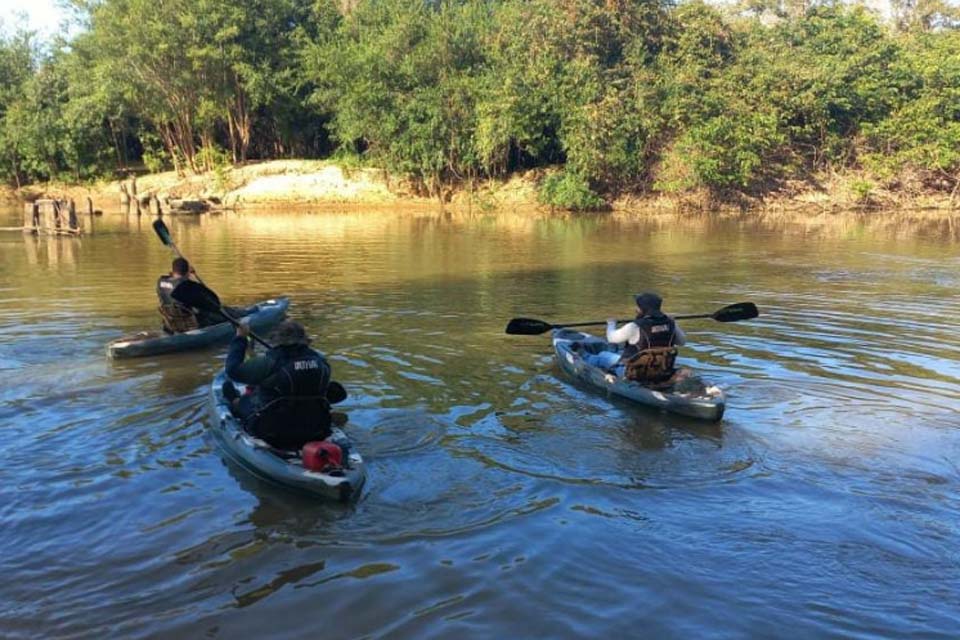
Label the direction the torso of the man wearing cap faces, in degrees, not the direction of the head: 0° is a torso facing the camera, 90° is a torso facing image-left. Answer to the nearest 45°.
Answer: approximately 135°

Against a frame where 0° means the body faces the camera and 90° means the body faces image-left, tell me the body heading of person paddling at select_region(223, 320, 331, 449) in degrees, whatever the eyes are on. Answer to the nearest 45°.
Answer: approximately 135°

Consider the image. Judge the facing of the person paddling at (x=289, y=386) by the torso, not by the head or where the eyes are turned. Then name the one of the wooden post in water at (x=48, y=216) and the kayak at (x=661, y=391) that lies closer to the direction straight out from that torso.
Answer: the wooden post in water

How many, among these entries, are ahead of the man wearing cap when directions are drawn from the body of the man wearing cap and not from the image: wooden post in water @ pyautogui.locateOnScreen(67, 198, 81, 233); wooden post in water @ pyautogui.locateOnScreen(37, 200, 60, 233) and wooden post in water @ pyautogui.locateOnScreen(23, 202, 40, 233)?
3

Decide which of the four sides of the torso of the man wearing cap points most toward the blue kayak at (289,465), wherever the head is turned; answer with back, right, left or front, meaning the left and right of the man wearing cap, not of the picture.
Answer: left

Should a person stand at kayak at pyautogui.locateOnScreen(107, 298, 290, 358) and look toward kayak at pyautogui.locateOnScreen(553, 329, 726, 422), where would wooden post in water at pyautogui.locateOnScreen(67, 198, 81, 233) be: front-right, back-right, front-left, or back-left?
back-left

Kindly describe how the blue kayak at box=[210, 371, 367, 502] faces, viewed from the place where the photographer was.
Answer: facing away from the viewer and to the left of the viewer

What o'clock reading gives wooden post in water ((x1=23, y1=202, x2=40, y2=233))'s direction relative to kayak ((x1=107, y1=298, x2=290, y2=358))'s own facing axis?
The wooden post in water is roughly at 10 o'clock from the kayak.

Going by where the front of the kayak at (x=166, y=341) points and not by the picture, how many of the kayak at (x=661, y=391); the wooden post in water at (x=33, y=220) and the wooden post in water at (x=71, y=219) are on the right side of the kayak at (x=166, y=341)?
1

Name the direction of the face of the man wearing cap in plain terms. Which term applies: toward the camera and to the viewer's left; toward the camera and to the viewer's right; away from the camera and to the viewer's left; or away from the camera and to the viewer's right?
away from the camera and to the viewer's left
